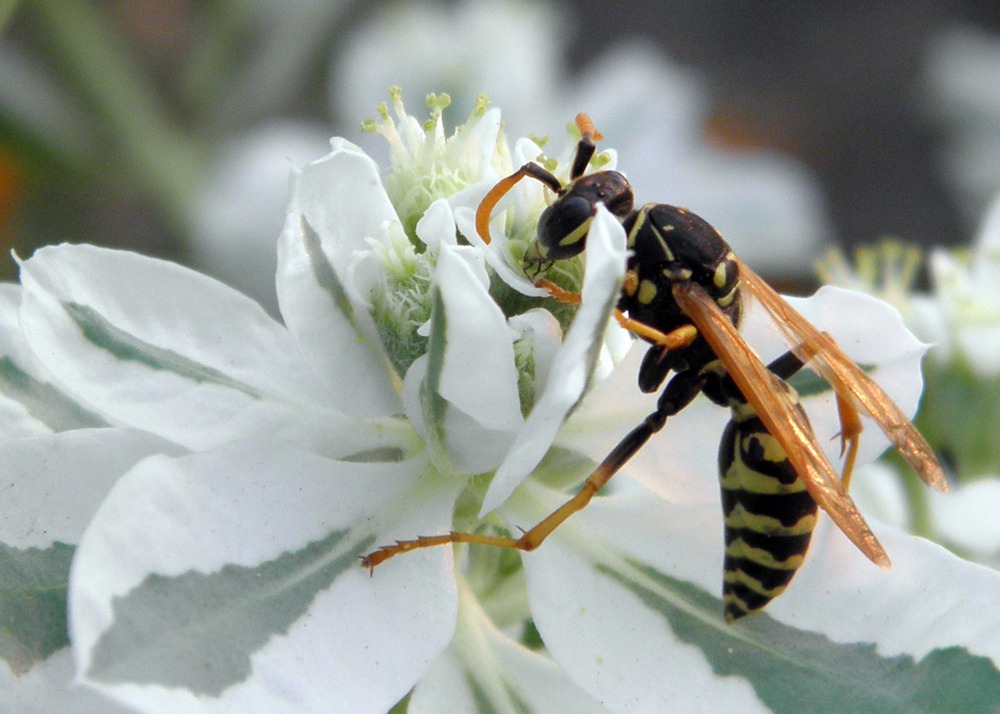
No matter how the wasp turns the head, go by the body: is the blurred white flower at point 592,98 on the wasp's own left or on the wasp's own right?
on the wasp's own right

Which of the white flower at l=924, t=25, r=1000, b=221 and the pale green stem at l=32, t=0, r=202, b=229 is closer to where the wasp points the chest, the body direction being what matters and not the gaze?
the pale green stem

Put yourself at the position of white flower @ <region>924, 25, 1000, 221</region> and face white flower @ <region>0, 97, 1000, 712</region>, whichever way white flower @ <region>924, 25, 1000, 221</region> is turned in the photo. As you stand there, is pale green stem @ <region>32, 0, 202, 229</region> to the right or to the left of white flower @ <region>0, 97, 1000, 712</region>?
right

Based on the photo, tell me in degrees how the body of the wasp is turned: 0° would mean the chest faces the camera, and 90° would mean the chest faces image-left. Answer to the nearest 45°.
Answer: approximately 90°

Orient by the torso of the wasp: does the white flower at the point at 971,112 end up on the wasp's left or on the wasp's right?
on the wasp's right
